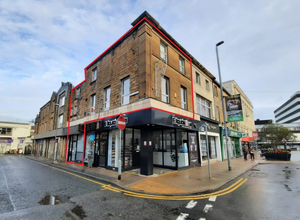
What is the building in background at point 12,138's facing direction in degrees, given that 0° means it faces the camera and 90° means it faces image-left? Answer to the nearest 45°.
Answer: approximately 0°

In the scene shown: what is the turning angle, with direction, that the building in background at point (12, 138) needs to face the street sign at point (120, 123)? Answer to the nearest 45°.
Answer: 0° — it already faces it

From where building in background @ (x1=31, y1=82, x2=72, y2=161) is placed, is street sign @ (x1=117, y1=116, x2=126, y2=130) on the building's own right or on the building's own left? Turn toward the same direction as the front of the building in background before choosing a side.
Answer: on the building's own left

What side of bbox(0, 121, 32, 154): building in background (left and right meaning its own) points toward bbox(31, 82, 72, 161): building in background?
front

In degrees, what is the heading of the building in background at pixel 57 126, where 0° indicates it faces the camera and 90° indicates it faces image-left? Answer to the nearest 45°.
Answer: approximately 45°
